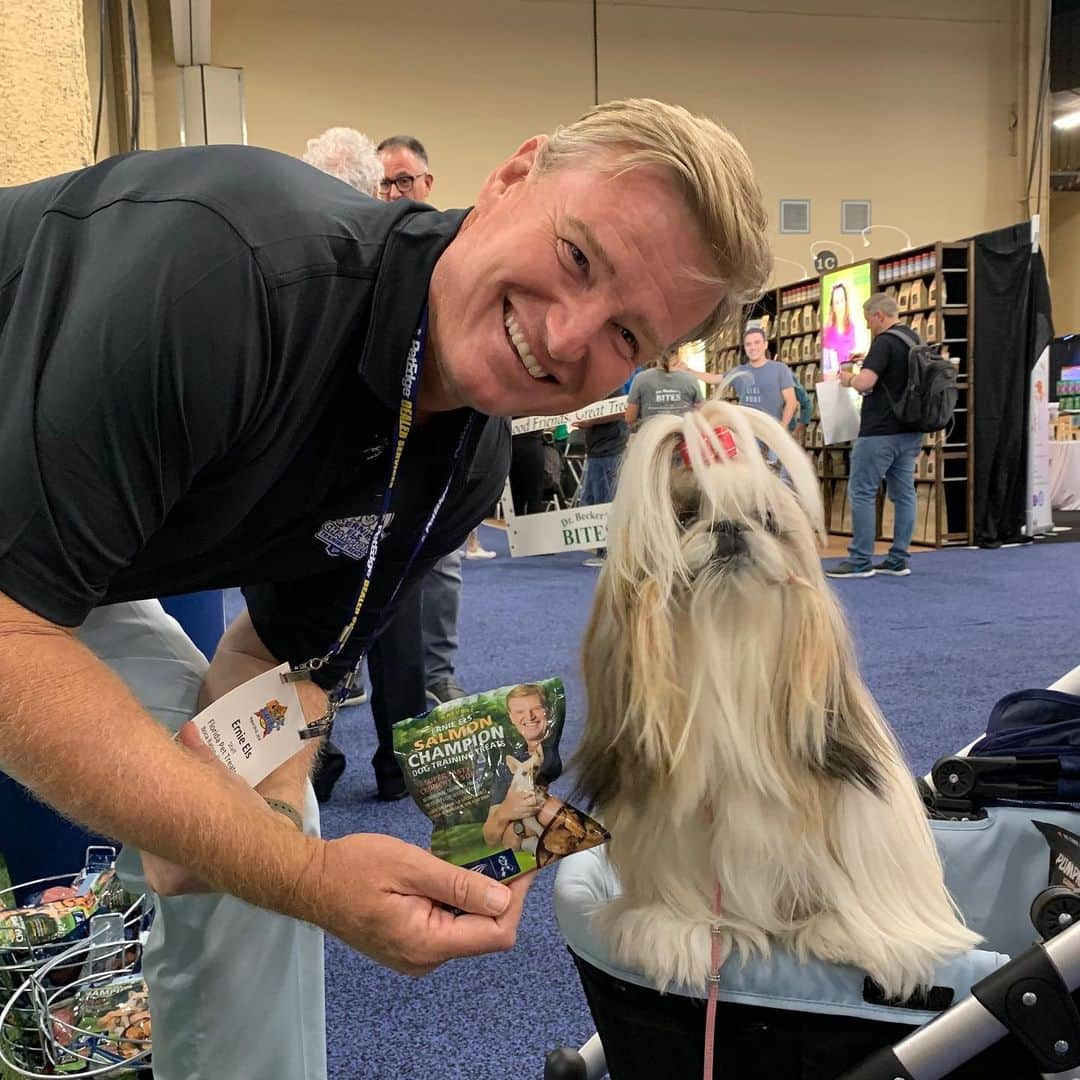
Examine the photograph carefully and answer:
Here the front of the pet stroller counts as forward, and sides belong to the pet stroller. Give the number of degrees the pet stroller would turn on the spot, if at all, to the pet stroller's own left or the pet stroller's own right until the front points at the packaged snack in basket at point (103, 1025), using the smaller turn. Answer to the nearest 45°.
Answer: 0° — it already faces it

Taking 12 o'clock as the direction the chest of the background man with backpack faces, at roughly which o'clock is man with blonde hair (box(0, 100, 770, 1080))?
The man with blonde hair is roughly at 9 o'clock from the background man with backpack.

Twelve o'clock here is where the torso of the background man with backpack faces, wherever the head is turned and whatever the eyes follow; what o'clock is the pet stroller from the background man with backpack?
The pet stroller is roughly at 9 o'clock from the background man with backpack.

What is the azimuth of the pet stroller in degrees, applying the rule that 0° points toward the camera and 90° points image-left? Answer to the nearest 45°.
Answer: approximately 90°

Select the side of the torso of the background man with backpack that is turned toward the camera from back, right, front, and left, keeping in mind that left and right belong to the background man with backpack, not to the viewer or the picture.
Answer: left

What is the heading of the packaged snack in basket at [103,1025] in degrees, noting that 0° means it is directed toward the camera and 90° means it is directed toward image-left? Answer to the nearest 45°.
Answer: approximately 0°
